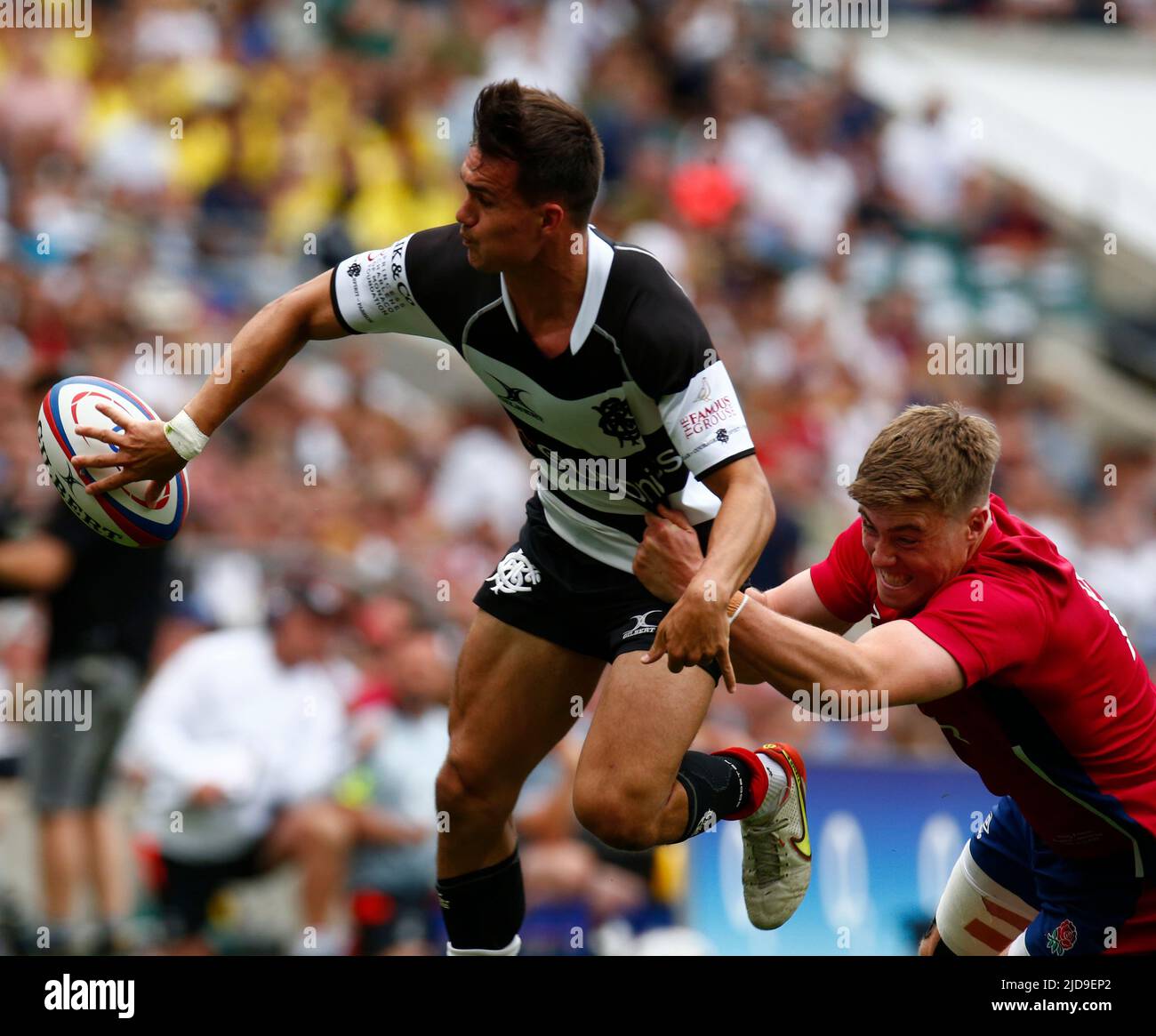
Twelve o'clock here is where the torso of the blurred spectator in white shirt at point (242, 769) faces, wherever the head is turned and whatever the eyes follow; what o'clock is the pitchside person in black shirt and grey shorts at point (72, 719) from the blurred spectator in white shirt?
The pitchside person in black shirt and grey shorts is roughly at 4 o'clock from the blurred spectator in white shirt.

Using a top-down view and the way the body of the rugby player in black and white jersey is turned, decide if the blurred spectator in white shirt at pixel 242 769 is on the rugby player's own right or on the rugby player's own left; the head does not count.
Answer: on the rugby player's own right

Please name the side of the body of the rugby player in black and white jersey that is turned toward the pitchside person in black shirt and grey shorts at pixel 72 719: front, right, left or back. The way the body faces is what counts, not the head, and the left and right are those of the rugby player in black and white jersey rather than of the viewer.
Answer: right

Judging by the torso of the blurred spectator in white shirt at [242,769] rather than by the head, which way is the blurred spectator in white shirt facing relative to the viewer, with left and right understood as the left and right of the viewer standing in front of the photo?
facing the viewer and to the right of the viewer

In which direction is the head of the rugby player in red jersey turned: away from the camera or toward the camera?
toward the camera

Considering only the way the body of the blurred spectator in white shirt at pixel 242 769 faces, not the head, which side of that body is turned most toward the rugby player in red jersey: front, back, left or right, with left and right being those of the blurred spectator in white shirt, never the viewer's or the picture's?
front

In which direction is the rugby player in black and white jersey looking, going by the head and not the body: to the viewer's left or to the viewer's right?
to the viewer's left

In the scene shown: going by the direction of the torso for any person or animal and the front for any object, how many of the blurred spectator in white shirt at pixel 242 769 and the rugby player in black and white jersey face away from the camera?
0
